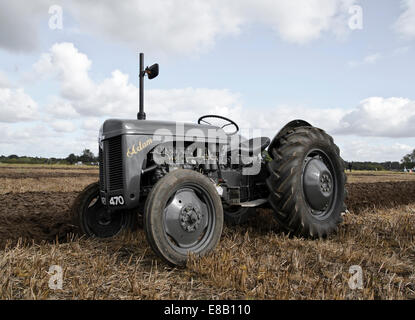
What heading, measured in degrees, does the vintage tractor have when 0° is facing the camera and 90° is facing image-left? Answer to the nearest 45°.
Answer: approximately 45°
